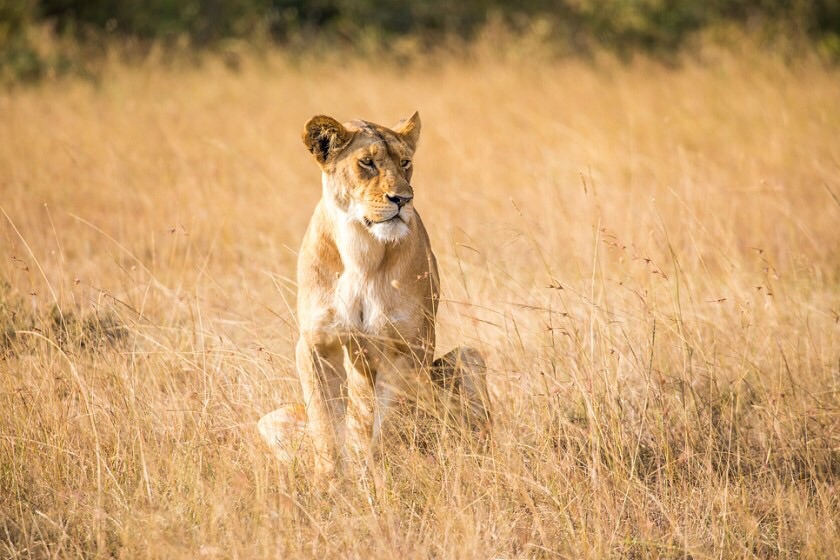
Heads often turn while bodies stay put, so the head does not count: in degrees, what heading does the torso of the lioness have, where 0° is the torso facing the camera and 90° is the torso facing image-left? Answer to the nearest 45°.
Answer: approximately 0°
